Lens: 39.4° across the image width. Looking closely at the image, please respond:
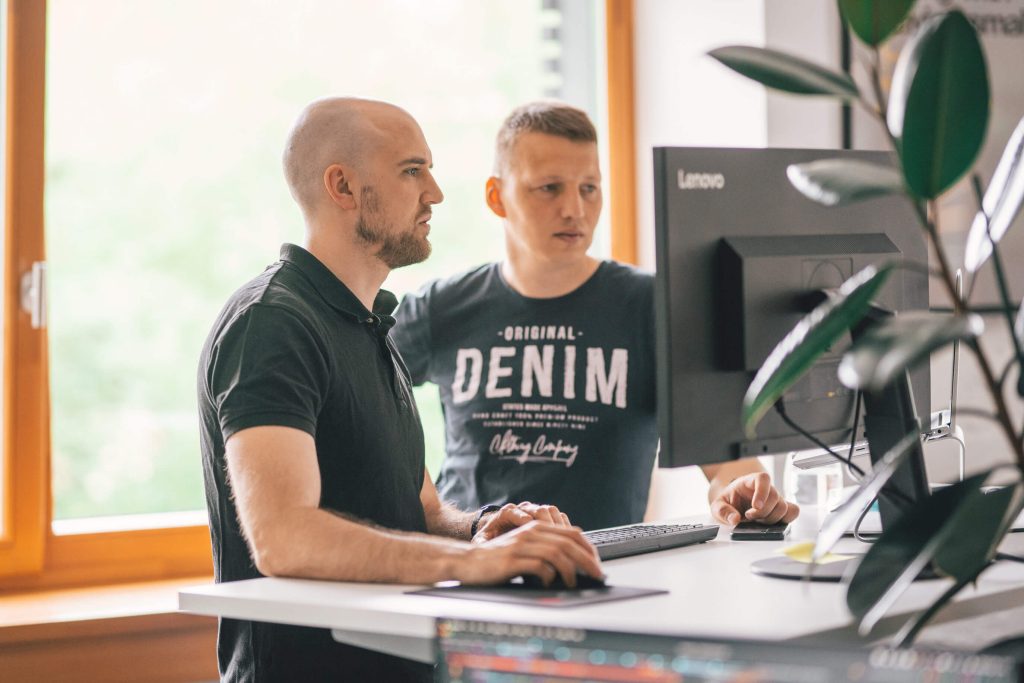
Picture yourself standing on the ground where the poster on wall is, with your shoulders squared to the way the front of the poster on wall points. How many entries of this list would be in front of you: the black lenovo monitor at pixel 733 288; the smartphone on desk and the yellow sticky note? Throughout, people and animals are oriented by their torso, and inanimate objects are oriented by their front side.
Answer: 3

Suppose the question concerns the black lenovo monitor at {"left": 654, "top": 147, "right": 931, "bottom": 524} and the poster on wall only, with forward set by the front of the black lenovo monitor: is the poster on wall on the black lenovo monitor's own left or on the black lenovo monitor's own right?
on the black lenovo monitor's own right

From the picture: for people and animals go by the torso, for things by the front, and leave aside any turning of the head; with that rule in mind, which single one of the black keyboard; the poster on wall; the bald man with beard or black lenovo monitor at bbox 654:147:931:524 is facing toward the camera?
the poster on wall

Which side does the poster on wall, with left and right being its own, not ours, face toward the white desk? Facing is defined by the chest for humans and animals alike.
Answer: front

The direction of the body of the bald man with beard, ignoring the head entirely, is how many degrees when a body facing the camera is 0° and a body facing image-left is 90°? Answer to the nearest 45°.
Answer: approximately 270°

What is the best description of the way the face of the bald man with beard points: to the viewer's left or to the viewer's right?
to the viewer's right

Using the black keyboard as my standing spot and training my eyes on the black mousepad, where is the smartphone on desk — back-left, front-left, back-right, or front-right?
back-left

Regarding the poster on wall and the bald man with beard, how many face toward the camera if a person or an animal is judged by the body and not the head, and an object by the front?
1

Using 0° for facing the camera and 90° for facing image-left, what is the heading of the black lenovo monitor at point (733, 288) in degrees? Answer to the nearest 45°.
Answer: approximately 135°

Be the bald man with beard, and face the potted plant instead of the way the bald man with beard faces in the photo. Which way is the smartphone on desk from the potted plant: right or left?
left

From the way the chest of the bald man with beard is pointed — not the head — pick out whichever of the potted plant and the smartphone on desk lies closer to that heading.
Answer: the smartphone on desk

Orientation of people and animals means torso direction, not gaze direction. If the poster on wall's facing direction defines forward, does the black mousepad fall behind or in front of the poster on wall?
in front

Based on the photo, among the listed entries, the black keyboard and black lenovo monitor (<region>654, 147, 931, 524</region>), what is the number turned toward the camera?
0
